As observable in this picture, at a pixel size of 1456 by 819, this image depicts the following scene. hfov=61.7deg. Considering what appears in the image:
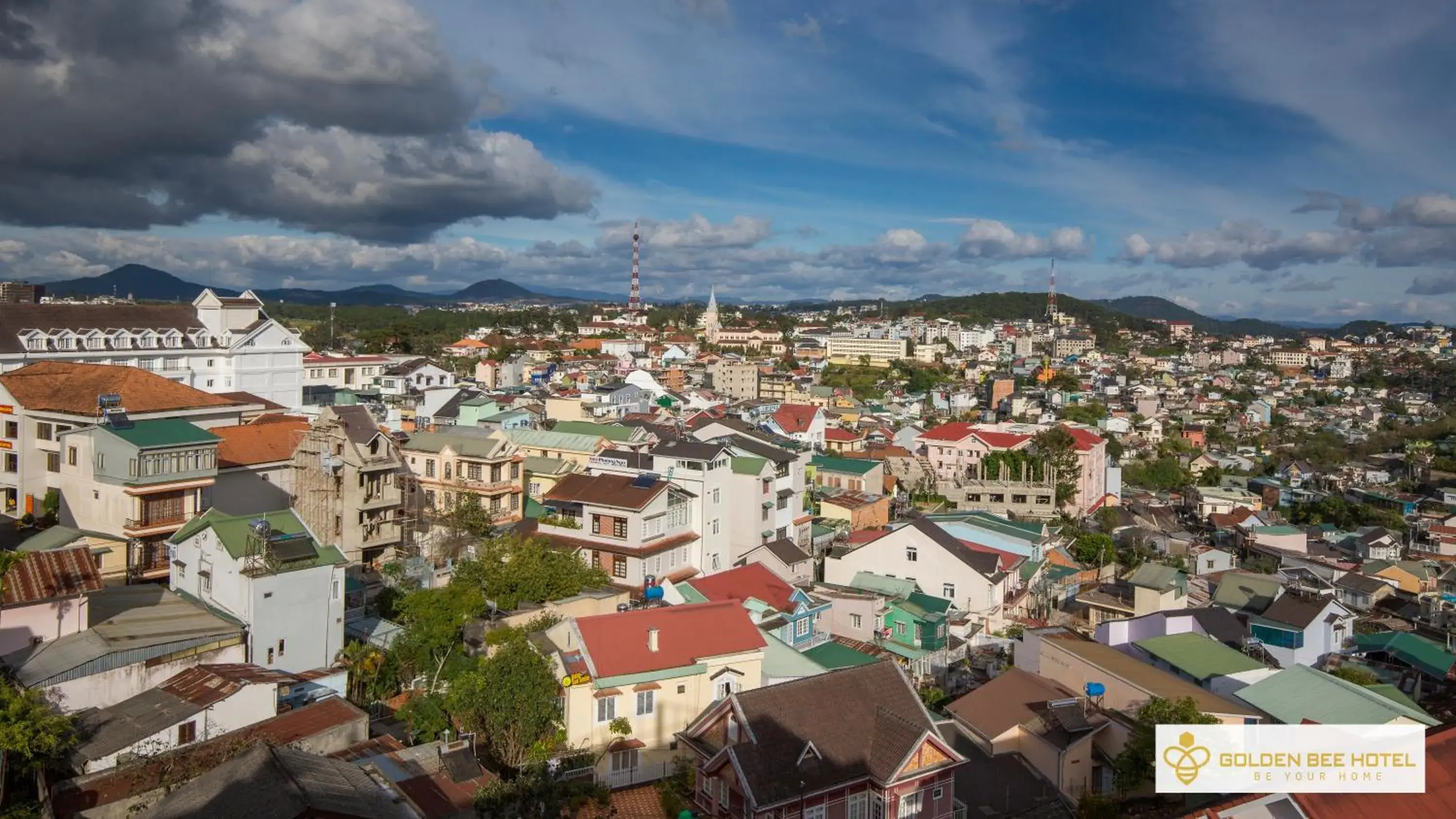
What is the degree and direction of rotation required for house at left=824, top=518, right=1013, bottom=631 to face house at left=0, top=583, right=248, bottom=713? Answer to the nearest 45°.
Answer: approximately 90° to its right

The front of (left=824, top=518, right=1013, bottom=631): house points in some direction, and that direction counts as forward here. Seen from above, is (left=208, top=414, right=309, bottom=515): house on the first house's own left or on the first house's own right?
on the first house's own right

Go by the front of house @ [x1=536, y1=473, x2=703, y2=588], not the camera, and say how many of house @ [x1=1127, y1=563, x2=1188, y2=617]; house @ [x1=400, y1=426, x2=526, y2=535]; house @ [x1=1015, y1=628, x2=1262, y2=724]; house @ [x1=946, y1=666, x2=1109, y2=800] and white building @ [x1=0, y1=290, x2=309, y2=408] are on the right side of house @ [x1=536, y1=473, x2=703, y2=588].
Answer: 2

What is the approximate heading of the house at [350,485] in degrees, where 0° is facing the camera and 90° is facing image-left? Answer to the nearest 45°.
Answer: approximately 315°

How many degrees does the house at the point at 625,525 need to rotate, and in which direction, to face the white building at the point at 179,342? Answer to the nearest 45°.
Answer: approximately 90° to its right

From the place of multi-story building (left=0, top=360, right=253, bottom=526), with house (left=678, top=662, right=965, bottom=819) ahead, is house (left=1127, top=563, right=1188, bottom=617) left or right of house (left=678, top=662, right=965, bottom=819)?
left

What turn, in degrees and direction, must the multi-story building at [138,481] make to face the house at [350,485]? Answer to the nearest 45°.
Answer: approximately 45° to its left

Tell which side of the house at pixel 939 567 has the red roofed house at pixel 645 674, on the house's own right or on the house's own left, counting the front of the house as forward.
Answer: on the house's own right

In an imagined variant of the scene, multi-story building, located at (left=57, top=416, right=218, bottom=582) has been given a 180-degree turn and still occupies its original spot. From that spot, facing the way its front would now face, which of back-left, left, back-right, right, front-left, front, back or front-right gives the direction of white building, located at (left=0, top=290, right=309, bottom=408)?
front-right

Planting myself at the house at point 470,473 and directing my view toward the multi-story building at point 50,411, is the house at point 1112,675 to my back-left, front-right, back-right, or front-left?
back-left
